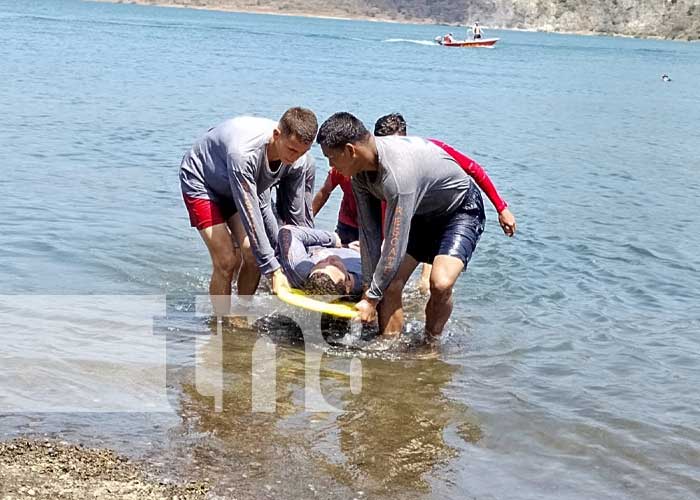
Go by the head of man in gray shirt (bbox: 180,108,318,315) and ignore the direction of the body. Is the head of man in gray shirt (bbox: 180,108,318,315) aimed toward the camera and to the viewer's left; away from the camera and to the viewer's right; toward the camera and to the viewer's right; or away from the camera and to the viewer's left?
toward the camera and to the viewer's right

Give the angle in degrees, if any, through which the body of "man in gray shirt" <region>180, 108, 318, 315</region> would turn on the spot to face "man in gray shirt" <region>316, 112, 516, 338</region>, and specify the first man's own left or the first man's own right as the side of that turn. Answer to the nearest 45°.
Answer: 0° — they already face them
